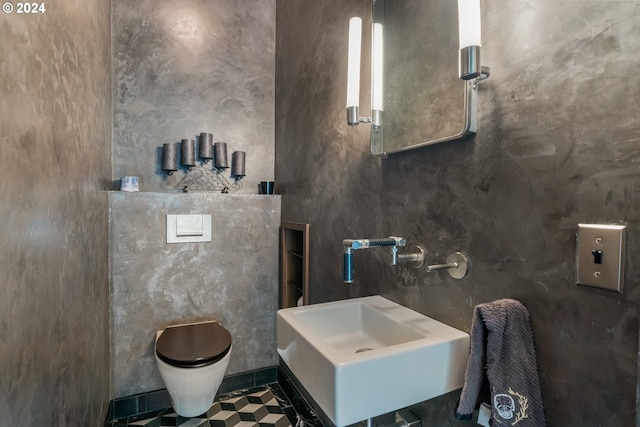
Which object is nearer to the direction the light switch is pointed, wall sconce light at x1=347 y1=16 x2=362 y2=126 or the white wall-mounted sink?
the white wall-mounted sink

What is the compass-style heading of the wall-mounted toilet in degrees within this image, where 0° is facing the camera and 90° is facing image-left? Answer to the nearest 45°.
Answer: approximately 0°

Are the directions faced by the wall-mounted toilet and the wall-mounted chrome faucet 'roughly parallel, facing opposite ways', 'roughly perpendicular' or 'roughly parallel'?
roughly perpendicular

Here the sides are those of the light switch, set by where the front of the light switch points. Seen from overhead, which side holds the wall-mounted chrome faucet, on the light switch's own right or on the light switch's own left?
on the light switch's own right

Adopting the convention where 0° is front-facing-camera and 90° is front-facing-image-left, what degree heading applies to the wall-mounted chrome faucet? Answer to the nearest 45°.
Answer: approximately 45°
